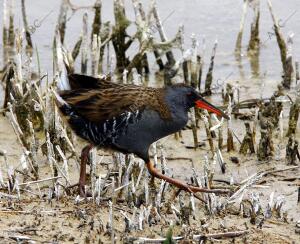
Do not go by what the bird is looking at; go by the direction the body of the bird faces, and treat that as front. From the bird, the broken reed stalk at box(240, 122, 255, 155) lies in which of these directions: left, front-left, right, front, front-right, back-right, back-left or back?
front-left

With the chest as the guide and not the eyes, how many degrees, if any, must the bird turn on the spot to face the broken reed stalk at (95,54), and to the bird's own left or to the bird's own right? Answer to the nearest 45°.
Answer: approximately 90° to the bird's own left

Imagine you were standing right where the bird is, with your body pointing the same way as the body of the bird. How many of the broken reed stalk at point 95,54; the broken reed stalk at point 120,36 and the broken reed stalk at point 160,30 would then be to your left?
3

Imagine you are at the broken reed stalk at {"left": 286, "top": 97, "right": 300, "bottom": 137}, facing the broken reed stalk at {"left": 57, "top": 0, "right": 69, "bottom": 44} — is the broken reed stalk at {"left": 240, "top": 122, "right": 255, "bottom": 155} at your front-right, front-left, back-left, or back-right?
front-left

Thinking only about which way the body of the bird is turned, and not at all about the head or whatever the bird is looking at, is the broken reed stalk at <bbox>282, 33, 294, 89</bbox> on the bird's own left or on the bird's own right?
on the bird's own left

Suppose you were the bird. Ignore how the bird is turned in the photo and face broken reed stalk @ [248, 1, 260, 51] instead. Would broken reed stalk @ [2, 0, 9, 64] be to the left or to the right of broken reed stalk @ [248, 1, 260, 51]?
left

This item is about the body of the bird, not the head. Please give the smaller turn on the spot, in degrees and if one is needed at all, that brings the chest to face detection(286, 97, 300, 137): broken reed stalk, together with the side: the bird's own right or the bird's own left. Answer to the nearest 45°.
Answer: approximately 45° to the bird's own left

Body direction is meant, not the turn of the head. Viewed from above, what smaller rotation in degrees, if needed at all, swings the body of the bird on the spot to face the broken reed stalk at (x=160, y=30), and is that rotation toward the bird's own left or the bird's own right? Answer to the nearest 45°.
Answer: approximately 90° to the bird's own left

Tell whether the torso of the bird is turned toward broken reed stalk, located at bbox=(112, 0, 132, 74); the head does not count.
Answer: no

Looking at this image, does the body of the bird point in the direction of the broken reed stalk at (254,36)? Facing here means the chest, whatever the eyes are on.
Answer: no

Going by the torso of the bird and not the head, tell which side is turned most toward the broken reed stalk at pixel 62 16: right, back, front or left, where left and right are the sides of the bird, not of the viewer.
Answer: left

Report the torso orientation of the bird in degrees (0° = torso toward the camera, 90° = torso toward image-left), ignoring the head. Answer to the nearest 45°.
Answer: approximately 270°

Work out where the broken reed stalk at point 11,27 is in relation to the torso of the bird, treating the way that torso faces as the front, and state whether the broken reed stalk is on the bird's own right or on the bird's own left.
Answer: on the bird's own left
